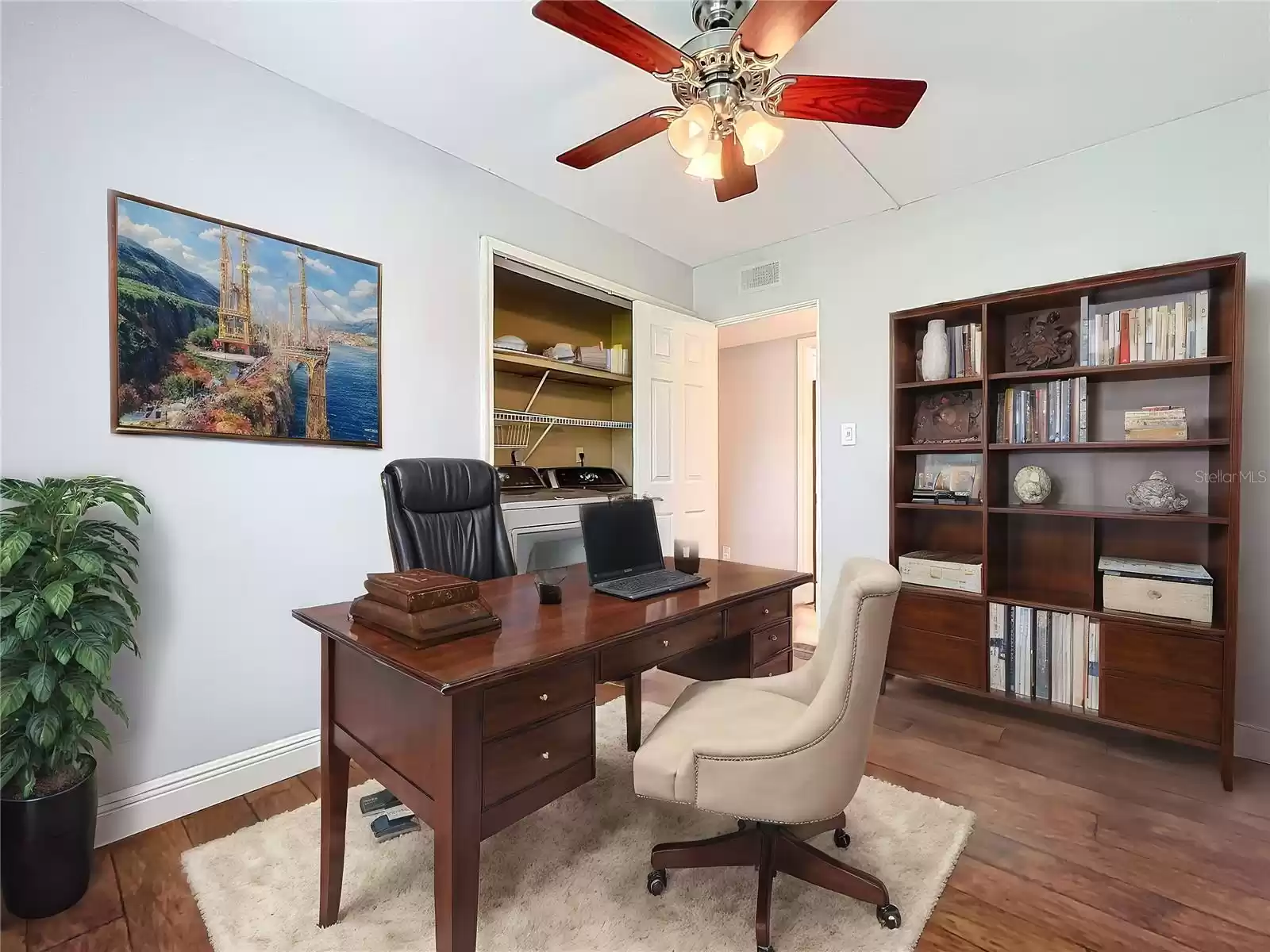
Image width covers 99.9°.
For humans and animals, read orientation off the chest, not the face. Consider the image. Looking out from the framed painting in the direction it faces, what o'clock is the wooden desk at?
The wooden desk is roughly at 1 o'clock from the framed painting.

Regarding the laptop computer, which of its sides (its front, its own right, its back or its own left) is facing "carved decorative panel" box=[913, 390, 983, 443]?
left

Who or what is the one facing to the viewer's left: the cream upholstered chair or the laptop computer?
the cream upholstered chair

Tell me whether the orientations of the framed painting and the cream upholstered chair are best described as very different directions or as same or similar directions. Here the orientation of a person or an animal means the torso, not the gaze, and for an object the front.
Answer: very different directions

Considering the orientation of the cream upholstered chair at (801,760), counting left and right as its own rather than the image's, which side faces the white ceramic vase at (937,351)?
right

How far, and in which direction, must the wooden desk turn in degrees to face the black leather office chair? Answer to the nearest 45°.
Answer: approximately 135° to its left

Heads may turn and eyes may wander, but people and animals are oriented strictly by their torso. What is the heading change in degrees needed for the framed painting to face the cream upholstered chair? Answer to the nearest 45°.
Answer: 0° — it already faces it

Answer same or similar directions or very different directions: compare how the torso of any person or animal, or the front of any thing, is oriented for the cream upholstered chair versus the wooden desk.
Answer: very different directions

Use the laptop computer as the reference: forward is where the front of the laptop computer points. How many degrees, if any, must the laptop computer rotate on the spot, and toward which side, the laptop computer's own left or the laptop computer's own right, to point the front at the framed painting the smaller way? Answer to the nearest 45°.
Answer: approximately 135° to the laptop computer's own right

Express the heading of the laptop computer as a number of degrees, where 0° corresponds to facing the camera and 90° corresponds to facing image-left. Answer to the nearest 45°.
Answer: approximately 315°

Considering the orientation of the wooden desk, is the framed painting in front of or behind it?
behind
